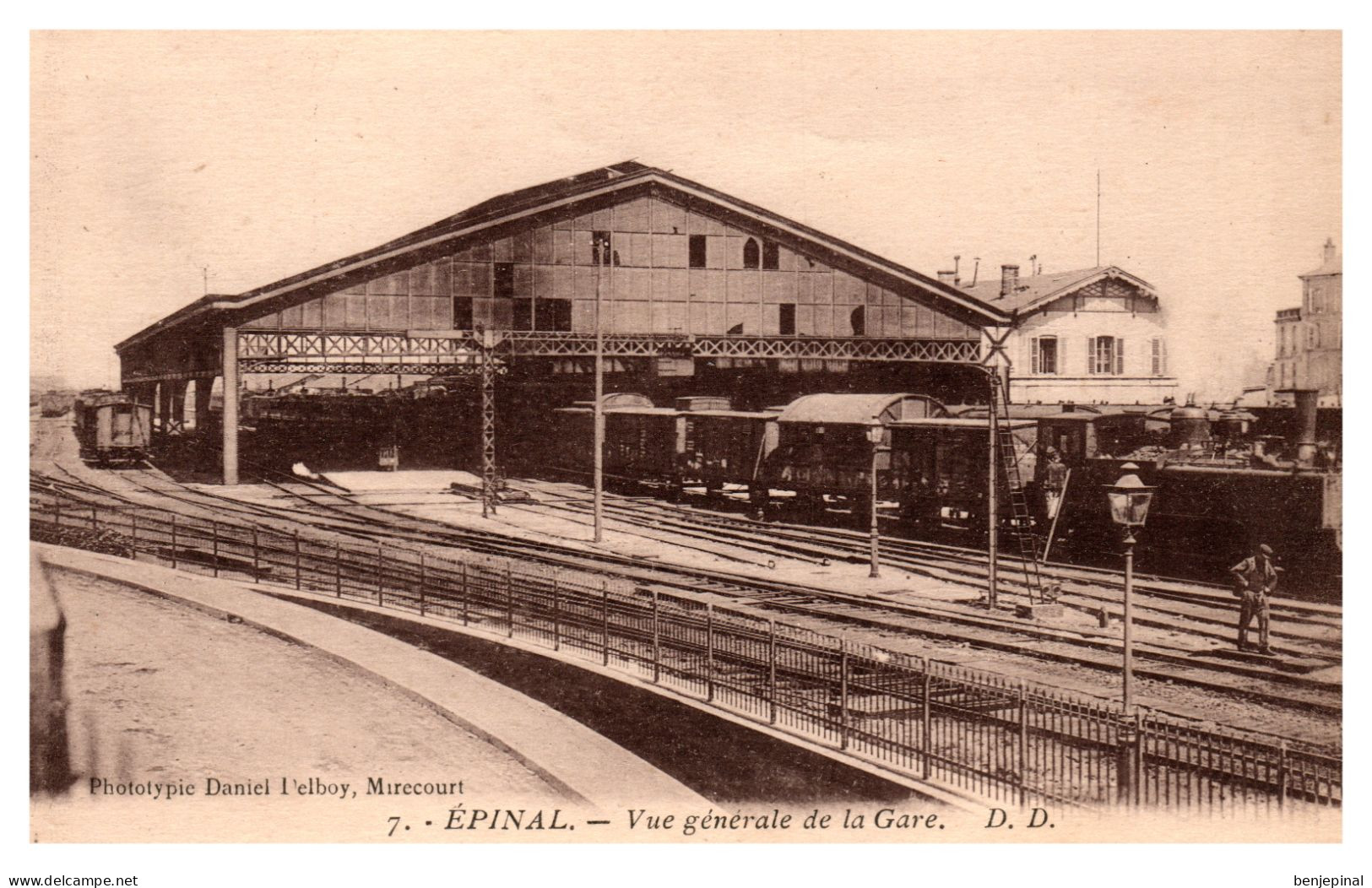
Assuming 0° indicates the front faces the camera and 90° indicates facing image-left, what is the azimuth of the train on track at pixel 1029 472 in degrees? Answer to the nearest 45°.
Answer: approximately 315°

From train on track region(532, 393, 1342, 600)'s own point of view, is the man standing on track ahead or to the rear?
ahead

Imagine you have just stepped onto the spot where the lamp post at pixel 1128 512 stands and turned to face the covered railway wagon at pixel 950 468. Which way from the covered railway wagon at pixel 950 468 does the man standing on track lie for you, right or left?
right
